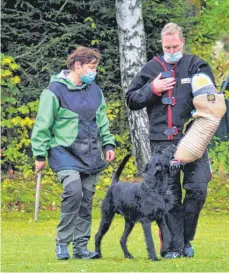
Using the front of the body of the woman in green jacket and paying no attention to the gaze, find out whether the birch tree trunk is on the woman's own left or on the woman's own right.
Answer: on the woman's own left

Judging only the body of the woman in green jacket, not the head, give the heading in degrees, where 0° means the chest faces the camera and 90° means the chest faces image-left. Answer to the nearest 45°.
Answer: approximately 315°

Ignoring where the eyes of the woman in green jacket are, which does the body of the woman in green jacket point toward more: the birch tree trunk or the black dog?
the black dog
